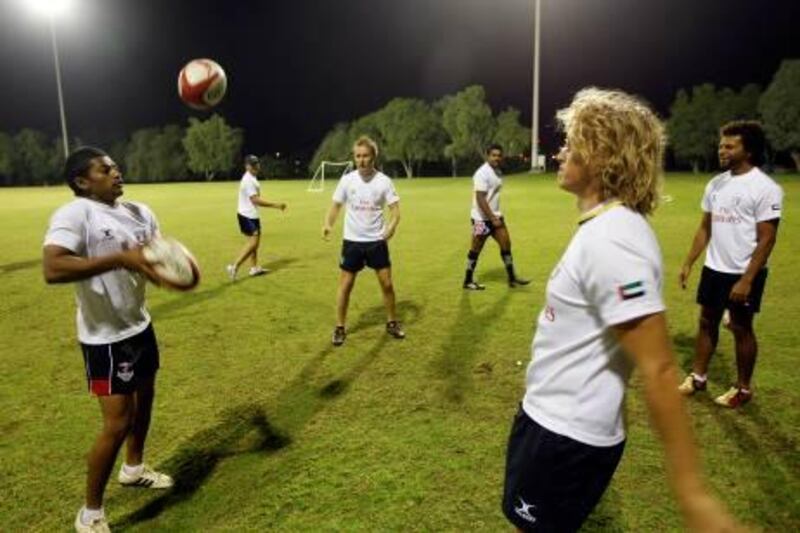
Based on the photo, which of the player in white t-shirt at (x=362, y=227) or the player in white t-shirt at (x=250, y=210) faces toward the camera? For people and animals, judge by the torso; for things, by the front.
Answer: the player in white t-shirt at (x=362, y=227)

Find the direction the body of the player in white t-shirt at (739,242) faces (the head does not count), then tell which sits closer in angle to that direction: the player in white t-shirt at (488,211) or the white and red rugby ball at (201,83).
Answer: the white and red rugby ball

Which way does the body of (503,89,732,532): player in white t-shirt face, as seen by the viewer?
to the viewer's left

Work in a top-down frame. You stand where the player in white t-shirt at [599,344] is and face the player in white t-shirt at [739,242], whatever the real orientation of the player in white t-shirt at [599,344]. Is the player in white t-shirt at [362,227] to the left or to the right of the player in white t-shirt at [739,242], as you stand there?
left

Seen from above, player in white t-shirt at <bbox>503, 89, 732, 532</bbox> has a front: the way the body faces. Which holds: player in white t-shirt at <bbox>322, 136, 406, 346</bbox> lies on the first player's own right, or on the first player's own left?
on the first player's own right

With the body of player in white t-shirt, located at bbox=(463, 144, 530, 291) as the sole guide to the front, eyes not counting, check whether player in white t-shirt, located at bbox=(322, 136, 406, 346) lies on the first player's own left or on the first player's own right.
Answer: on the first player's own right

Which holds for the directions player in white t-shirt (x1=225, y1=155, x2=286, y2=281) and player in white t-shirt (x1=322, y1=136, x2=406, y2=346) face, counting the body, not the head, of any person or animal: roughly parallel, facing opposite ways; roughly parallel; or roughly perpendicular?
roughly perpendicular

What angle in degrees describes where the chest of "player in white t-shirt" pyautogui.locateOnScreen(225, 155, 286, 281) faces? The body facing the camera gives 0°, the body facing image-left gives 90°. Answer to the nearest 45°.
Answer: approximately 270°

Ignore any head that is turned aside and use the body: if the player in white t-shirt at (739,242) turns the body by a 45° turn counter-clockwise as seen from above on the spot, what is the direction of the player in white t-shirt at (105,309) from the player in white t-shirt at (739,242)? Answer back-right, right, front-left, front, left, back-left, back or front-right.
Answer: front-right

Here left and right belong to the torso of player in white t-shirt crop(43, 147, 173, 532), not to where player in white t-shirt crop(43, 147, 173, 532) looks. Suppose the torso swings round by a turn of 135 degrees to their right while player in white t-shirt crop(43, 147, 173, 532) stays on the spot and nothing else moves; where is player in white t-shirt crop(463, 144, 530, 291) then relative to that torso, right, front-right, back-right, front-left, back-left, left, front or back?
back-right

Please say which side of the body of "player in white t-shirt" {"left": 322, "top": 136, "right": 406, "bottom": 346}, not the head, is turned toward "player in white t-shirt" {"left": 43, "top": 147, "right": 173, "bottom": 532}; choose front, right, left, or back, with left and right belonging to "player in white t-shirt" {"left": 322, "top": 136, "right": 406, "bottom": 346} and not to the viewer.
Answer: front

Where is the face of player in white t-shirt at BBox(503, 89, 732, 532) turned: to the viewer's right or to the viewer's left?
to the viewer's left
